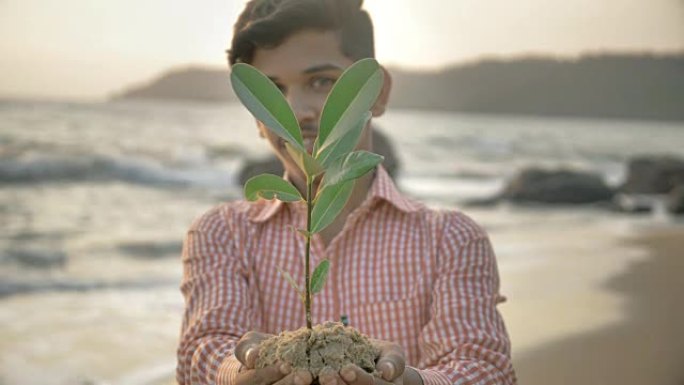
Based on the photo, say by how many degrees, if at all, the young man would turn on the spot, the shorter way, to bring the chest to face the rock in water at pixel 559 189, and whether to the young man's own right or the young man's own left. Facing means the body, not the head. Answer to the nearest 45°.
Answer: approximately 180°

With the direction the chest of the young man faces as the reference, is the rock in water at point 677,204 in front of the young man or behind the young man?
behind

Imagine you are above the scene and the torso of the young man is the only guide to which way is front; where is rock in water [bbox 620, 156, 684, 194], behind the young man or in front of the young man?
behind

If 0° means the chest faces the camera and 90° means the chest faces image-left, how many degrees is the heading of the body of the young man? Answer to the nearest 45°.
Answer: approximately 0°
